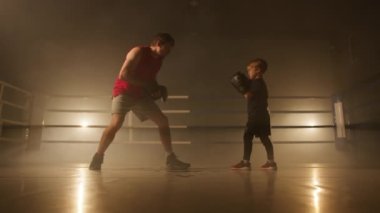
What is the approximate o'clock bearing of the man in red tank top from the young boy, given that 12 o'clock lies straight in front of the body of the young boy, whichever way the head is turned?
The man in red tank top is roughly at 11 o'clock from the young boy.

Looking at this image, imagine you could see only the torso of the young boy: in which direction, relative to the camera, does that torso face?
to the viewer's left
